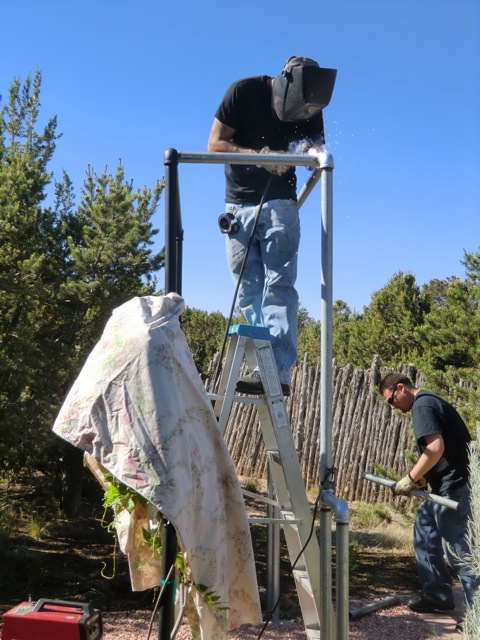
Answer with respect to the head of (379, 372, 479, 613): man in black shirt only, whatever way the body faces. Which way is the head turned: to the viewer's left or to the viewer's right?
to the viewer's left

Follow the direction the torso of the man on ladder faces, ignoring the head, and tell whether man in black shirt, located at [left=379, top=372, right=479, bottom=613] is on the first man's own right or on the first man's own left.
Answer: on the first man's own left

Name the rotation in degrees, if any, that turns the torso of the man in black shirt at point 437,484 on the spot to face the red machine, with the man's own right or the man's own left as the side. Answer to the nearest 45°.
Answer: approximately 45° to the man's own left

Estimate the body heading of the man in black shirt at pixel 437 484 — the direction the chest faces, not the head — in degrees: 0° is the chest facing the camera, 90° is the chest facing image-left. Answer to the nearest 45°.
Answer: approximately 90°
